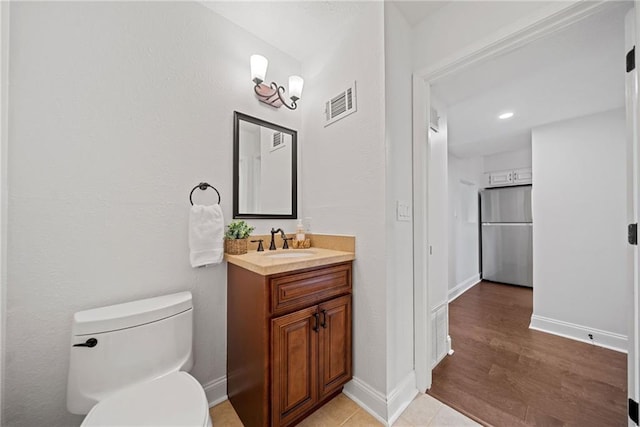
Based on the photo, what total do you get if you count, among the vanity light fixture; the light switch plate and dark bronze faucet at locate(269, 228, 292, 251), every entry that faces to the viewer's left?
0

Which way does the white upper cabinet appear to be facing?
toward the camera

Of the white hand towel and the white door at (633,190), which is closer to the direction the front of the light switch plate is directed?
the white door

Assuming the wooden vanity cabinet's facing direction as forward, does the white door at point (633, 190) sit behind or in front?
in front

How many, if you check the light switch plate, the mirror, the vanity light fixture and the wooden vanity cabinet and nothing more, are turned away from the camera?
0

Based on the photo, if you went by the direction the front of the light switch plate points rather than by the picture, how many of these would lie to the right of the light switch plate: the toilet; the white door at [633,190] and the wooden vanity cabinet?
2

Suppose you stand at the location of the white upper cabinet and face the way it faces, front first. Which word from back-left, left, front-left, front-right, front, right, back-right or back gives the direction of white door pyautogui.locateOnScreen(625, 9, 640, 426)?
front

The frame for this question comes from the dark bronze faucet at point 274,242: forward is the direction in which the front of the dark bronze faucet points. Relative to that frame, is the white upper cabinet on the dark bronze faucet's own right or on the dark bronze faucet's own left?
on the dark bronze faucet's own left

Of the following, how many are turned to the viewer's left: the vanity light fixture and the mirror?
0

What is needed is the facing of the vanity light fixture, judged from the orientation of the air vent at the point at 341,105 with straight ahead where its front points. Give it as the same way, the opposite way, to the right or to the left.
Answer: to the left

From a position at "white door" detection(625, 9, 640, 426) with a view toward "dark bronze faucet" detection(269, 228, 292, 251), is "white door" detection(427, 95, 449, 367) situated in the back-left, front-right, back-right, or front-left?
front-right

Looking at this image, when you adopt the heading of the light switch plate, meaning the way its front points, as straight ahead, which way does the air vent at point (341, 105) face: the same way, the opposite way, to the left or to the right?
to the right

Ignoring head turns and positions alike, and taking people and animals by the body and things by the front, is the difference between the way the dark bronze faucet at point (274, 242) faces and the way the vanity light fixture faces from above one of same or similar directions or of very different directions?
same or similar directions
